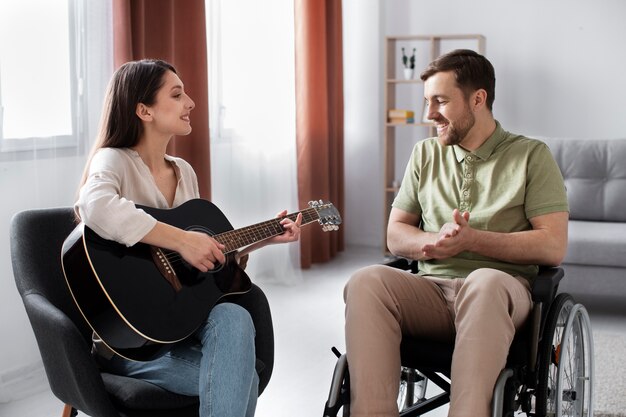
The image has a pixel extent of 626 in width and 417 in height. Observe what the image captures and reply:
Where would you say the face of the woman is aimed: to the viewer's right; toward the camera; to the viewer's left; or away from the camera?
to the viewer's right

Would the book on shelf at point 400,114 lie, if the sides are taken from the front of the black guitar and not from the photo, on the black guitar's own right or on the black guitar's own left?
on the black guitar's own left

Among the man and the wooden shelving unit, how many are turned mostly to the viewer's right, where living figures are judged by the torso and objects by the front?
0

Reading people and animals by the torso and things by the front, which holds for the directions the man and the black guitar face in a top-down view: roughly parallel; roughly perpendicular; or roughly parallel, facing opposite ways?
roughly perpendicular

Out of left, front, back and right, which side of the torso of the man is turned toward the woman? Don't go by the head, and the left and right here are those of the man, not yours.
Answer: right

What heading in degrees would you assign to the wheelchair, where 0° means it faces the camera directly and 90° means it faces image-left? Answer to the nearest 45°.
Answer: approximately 45°

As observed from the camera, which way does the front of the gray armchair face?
facing the viewer and to the right of the viewer

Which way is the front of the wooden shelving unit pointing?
toward the camera

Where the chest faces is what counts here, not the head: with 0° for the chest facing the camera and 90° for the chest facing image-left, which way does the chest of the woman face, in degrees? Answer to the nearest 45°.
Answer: approximately 315°

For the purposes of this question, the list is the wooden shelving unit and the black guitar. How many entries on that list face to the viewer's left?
0

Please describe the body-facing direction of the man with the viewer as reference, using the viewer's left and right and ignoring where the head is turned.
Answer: facing the viewer and to the left of the viewer

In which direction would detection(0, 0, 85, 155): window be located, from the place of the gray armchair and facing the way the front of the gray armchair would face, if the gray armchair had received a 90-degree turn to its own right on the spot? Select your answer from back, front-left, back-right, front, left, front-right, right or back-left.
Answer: back-right

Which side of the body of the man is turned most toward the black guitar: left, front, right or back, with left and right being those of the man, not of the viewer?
right
